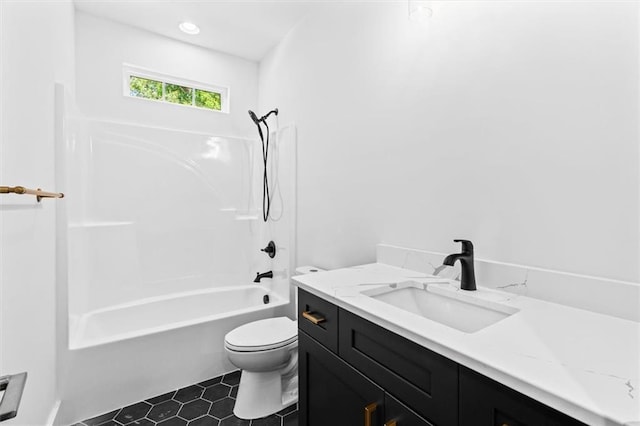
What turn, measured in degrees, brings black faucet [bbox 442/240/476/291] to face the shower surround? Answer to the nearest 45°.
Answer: approximately 45° to its right

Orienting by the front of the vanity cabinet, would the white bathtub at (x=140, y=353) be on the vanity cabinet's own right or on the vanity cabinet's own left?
on the vanity cabinet's own right

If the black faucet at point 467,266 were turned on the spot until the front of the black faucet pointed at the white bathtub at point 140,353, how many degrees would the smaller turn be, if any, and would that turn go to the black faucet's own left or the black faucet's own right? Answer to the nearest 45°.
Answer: approximately 45° to the black faucet's own right

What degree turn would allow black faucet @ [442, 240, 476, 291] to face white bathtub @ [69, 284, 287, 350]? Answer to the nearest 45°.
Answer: approximately 45° to its right

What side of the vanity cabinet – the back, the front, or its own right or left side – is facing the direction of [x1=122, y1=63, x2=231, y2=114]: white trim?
right

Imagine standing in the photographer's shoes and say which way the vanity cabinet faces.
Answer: facing the viewer and to the left of the viewer

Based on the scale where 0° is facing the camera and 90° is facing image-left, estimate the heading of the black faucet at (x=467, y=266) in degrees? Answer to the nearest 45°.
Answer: approximately 45°
